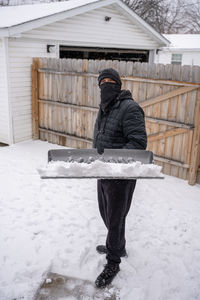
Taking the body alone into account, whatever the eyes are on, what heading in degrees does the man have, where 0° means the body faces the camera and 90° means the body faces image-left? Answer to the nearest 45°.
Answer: approximately 45°

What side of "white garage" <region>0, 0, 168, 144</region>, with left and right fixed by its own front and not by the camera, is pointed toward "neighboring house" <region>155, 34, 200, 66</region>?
left

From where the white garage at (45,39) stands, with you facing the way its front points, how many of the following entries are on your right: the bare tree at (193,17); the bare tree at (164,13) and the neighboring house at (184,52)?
0

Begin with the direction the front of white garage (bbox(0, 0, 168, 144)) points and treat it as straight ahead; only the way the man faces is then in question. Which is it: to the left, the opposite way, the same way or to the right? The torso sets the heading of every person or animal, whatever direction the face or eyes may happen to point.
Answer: to the right

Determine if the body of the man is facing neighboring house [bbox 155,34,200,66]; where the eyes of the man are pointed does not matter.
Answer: no

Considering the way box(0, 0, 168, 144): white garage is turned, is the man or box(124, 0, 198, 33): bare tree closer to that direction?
the man

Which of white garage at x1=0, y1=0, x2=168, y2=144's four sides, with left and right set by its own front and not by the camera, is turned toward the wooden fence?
front

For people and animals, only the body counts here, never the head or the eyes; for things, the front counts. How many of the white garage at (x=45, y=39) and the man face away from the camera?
0

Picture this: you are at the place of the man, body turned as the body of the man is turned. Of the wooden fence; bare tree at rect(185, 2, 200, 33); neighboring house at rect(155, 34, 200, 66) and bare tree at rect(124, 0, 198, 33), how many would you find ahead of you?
0

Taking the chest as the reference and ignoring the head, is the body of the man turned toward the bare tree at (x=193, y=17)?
no

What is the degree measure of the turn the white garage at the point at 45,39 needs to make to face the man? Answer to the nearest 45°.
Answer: approximately 45° to its right

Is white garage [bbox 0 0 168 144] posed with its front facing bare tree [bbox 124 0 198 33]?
no

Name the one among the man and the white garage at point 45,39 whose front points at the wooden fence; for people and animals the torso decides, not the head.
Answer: the white garage

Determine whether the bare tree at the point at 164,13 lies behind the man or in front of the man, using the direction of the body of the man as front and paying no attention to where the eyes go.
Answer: behind

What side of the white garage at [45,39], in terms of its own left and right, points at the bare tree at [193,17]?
left

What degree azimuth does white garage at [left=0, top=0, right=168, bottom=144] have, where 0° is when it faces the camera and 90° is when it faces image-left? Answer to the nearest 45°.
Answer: approximately 315°
